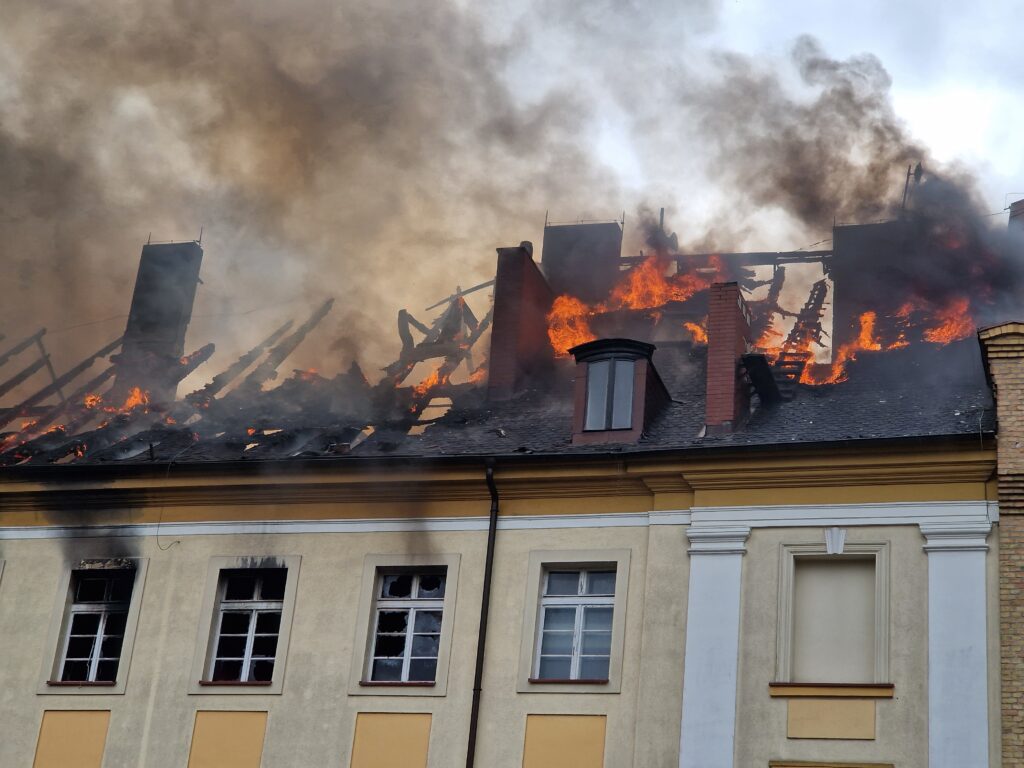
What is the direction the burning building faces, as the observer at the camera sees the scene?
facing the viewer
